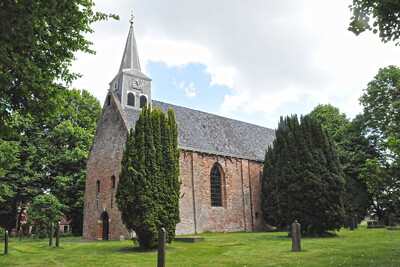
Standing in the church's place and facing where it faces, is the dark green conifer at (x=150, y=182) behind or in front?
in front

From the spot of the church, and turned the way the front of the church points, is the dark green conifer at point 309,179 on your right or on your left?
on your left

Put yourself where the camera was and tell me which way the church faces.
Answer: facing the viewer and to the left of the viewer

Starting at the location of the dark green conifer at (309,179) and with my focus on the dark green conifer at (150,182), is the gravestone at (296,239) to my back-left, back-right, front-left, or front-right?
front-left

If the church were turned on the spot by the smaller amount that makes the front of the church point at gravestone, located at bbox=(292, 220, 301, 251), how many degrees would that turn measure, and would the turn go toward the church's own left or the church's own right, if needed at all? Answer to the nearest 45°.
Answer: approximately 45° to the church's own left
